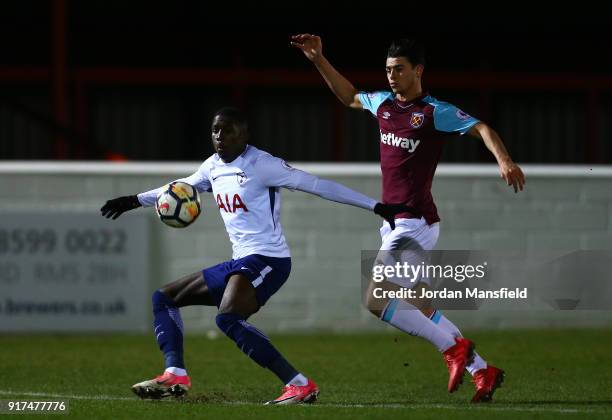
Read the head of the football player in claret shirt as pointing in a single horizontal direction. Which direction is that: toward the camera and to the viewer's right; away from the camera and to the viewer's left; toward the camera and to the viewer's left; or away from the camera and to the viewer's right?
toward the camera and to the viewer's left

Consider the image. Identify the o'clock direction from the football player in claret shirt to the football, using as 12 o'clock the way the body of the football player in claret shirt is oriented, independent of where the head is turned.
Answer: The football is roughly at 1 o'clock from the football player in claret shirt.

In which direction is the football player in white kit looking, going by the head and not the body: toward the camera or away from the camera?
toward the camera

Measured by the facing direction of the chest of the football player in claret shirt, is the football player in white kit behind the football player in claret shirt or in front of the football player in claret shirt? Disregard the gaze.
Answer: in front

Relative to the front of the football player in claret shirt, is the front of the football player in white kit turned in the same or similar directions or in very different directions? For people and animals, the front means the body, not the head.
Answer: same or similar directions

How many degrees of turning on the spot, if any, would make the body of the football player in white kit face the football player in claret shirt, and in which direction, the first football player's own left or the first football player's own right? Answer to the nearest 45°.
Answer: approximately 135° to the first football player's own left

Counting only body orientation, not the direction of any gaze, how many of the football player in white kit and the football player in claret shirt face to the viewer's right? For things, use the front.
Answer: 0

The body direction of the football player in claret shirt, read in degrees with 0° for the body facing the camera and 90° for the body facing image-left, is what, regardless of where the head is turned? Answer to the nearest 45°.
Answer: approximately 45°

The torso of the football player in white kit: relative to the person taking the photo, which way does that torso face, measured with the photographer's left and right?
facing the viewer and to the left of the viewer
